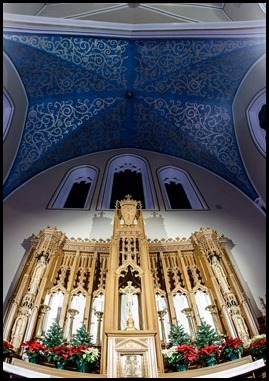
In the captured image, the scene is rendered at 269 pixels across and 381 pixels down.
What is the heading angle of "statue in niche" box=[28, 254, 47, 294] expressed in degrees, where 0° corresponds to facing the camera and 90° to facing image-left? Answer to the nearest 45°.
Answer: approximately 0°

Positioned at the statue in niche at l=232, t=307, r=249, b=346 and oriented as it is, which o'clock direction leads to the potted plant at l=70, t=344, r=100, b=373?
The potted plant is roughly at 2 o'clock from the statue in niche.

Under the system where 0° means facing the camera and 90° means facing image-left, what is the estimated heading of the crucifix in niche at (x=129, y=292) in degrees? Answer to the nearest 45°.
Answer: approximately 0°

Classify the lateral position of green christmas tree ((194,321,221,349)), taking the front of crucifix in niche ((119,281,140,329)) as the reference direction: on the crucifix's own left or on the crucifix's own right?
on the crucifix's own left

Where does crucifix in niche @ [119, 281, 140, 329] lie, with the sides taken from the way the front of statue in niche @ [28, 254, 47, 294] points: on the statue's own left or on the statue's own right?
on the statue's own left

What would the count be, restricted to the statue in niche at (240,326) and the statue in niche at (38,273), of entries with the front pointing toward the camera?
2
